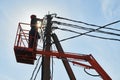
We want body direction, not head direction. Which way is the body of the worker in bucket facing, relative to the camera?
to the viewer's right
